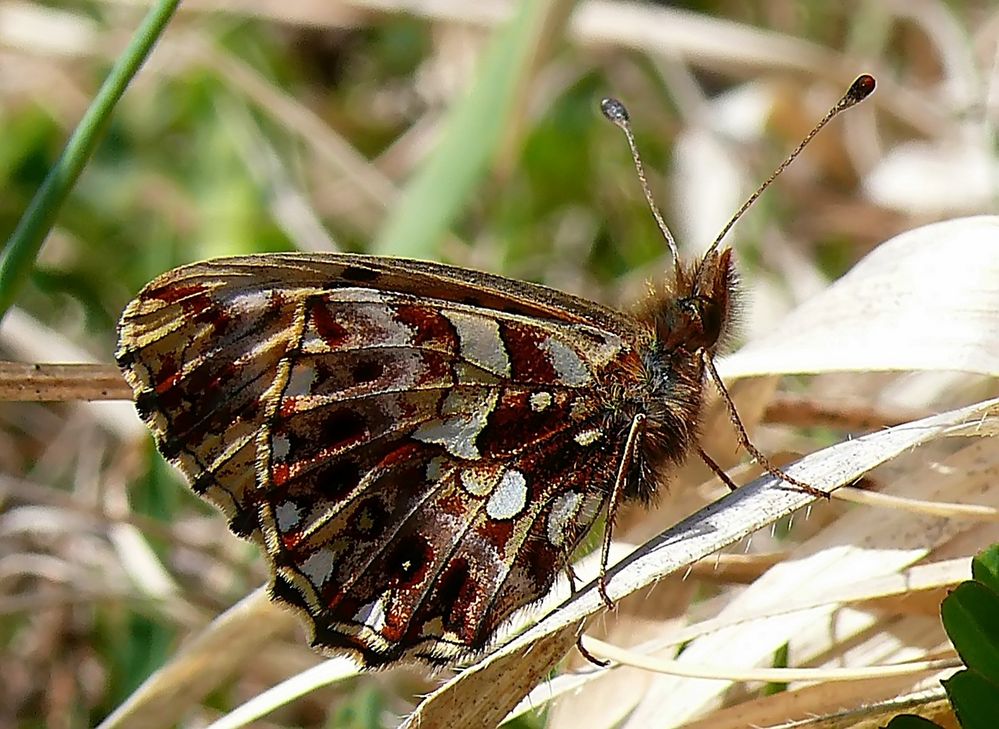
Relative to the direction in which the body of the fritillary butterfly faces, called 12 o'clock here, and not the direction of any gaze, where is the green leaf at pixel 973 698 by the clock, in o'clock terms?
The green leaf is roughly at 2 o'clock from the fritillary butterfly.

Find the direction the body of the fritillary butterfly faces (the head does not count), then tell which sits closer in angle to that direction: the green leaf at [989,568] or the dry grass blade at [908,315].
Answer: the dry grass blade

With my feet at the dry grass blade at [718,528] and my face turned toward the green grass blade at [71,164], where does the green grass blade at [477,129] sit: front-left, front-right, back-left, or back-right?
front-right

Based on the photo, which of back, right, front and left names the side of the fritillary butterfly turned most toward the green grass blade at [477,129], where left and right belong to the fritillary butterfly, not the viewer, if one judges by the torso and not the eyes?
left

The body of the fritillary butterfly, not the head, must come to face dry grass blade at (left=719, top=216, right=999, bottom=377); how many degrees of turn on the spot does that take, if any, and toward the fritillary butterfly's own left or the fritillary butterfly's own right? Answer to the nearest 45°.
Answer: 0° — it already faces it

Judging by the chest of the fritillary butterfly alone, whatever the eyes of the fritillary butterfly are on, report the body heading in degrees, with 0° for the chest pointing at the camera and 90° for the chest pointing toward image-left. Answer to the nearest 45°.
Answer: approximately 270°
